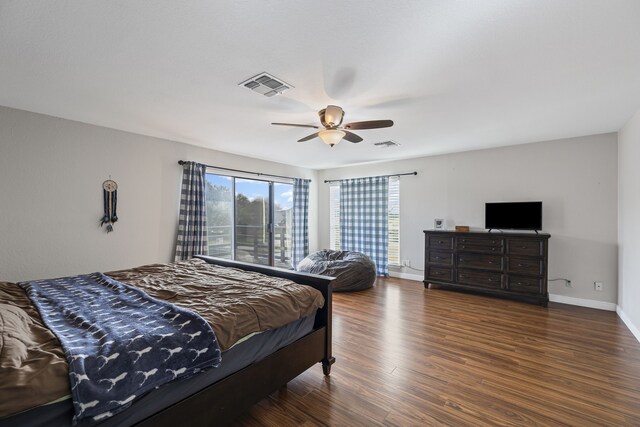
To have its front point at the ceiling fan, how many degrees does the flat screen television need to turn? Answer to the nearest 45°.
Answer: approximately 45° to its right

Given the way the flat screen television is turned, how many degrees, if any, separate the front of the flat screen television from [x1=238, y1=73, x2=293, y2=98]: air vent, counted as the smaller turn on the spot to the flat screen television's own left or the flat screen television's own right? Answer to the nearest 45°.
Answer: approximately 45° to the flat screen television's own right

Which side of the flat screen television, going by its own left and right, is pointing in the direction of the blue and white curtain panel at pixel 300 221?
right

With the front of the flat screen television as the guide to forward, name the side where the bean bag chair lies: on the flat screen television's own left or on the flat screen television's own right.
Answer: on the flat screen television's own right

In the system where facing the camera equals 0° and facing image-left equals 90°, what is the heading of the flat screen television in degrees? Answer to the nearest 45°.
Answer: approximately 0°

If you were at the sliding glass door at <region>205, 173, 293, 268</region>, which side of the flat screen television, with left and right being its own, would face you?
right

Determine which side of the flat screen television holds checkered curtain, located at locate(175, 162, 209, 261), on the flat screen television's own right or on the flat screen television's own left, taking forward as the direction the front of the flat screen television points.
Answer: on the flat screen television's own right

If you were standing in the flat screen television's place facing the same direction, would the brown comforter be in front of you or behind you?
in front
